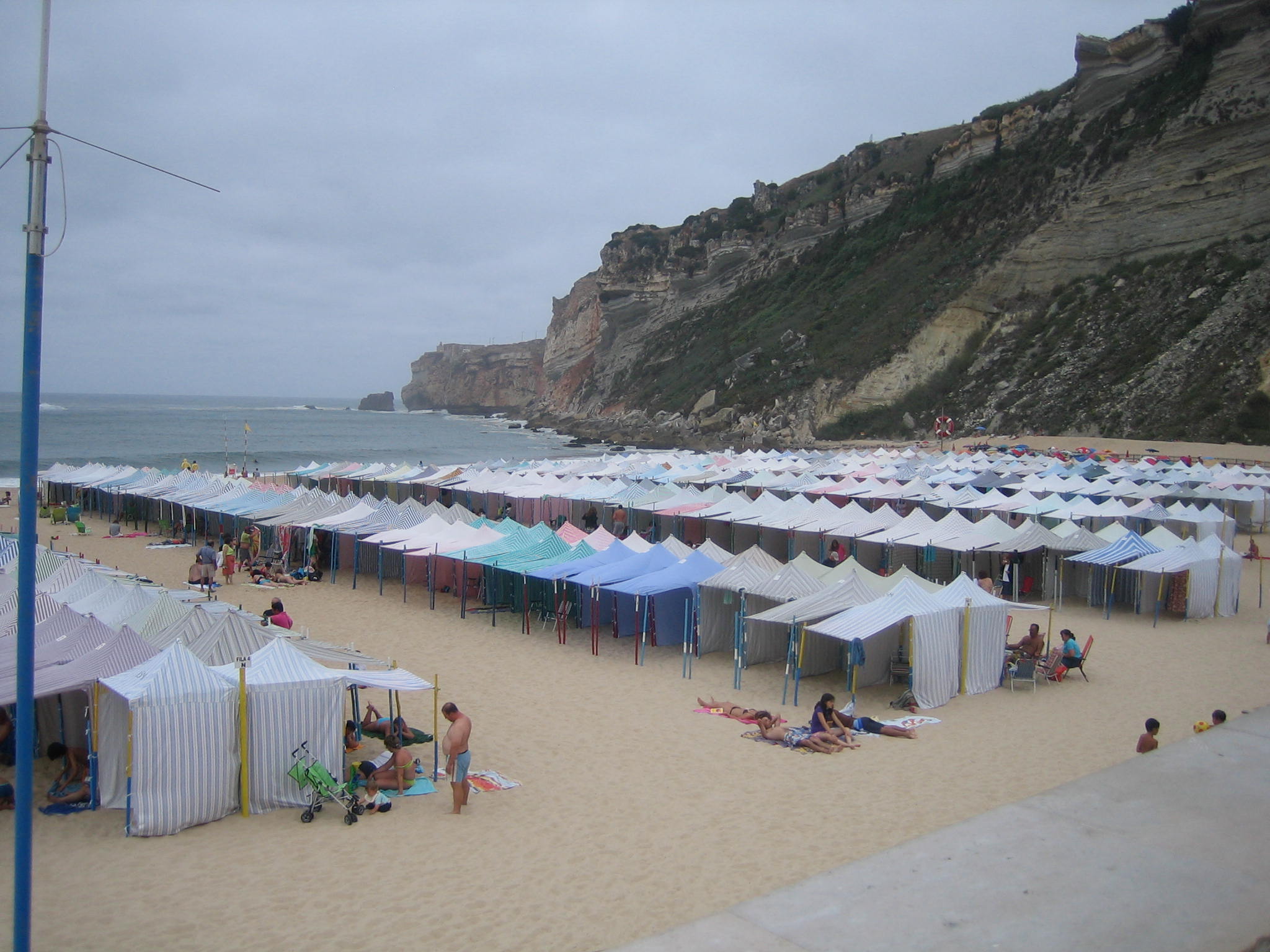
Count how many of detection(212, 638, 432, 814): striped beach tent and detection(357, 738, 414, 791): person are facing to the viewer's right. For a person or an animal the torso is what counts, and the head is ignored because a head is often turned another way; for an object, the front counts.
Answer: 1

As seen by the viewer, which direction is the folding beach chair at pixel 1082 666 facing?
to the viewer's left

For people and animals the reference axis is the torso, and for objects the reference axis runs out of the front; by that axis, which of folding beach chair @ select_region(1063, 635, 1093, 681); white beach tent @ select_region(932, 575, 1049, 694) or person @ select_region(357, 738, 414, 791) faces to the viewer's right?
the white beach tent

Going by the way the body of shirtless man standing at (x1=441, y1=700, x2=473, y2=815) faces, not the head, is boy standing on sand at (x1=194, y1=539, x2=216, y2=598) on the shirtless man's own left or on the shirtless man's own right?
on the shirtless man's own right

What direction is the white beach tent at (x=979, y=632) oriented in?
to the viewer's right

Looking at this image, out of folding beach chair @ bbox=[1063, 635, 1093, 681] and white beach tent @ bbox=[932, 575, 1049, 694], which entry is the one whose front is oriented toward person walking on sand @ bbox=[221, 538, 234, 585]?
the folding beach chair

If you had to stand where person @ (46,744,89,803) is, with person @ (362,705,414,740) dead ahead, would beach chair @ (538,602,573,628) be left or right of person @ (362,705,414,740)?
left

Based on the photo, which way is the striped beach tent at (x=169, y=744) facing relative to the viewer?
to the viewer's left

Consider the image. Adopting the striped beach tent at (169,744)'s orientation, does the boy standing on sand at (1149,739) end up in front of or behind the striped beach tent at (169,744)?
behind

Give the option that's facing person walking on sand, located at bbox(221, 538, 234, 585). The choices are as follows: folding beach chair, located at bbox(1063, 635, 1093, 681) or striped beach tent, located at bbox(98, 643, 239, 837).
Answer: the folding beach chair

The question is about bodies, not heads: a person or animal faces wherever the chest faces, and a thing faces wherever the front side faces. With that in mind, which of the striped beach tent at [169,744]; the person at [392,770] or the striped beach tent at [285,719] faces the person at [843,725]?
the striped beach tent at [285,719]
